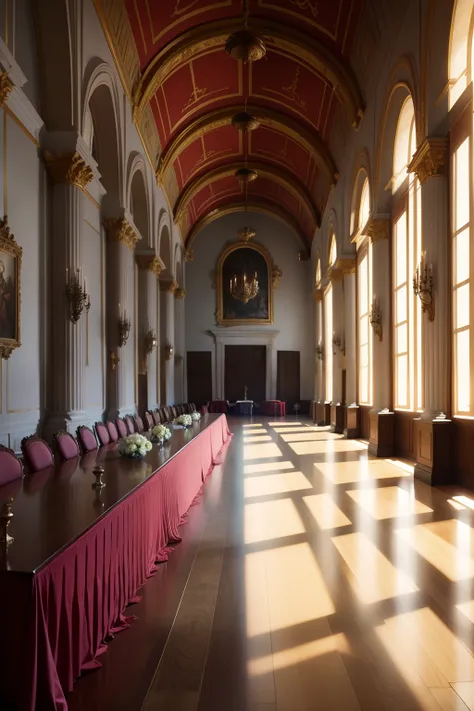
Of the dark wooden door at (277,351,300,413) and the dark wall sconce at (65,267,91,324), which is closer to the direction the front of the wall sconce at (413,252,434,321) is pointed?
the dark wall sconce

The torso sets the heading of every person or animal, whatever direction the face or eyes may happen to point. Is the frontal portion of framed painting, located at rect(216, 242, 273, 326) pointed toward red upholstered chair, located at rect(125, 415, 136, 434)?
yes

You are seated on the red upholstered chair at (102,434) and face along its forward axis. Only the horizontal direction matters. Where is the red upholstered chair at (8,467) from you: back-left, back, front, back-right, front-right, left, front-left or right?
front-right

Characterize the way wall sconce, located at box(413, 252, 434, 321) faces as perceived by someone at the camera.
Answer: facing to the left of the viewer

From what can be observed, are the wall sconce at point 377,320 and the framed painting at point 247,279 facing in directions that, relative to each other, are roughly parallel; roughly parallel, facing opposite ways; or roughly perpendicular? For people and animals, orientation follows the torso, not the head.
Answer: roughly perpendicular

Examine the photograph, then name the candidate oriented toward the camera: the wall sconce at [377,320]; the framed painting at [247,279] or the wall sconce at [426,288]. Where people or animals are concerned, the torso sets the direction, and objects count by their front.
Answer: the framed painting

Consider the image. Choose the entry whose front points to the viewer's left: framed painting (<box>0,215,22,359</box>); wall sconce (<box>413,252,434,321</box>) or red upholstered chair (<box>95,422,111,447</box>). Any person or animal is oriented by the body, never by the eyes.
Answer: the wall sconce

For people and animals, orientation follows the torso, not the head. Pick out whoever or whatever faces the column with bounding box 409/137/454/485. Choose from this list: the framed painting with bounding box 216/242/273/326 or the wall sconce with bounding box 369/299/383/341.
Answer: the framed painting

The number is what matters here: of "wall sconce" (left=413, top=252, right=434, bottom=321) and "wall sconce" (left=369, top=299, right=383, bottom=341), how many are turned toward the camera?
0

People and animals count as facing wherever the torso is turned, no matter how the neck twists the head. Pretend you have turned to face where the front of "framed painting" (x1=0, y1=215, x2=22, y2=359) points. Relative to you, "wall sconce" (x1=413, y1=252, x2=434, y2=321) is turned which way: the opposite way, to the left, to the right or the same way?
the opposite way

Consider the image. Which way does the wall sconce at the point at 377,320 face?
to the viewer's left

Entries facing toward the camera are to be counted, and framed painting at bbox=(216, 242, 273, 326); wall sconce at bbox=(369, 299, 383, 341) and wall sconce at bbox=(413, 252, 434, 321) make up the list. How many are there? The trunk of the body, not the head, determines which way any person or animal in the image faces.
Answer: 1
